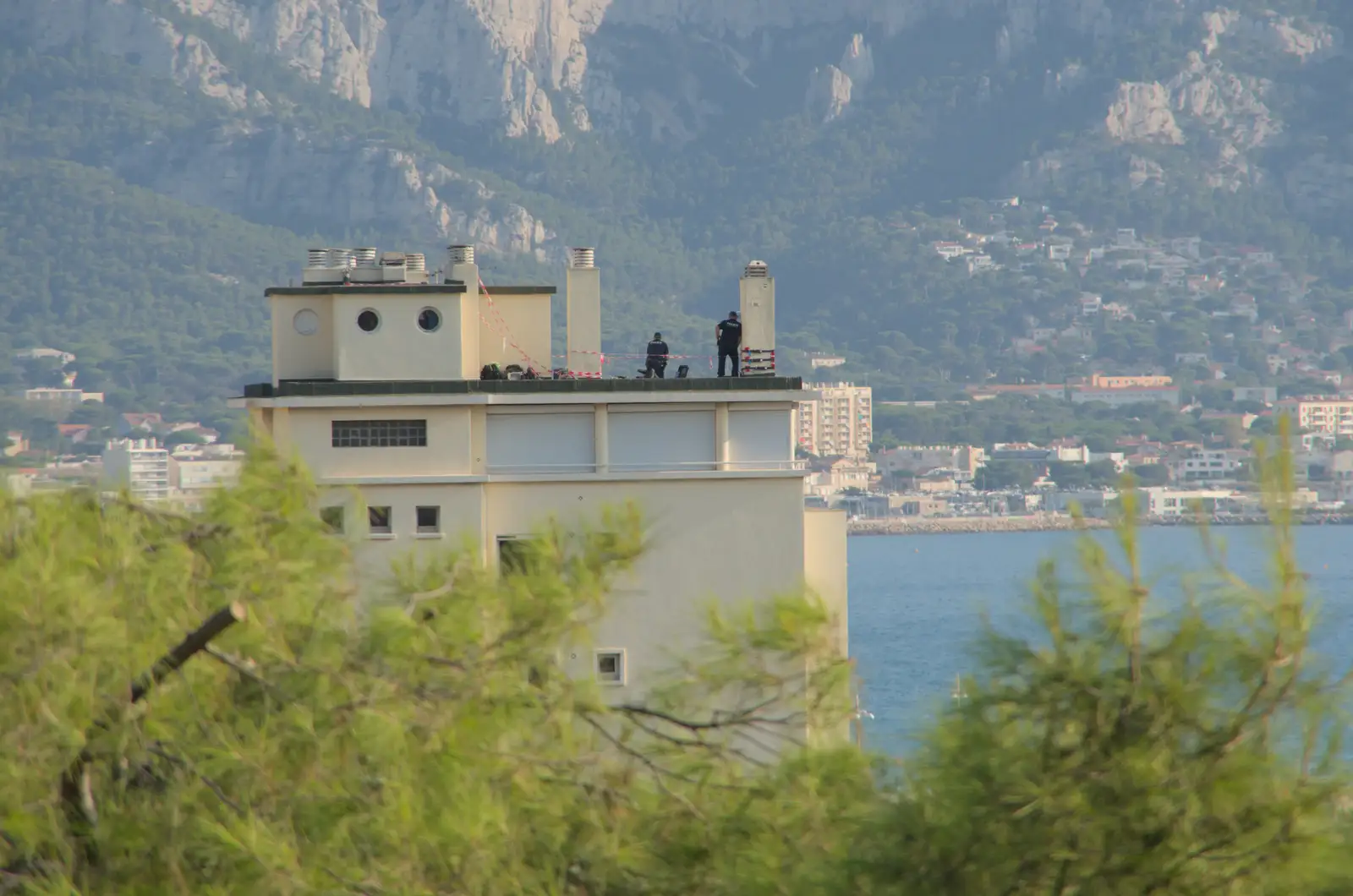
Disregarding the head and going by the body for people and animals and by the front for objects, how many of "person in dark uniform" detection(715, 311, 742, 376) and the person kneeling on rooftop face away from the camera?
2

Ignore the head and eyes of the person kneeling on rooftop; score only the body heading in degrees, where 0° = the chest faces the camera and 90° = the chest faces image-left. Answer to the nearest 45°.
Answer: approximately 180°

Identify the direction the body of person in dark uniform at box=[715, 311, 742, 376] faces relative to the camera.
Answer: away from the camera
